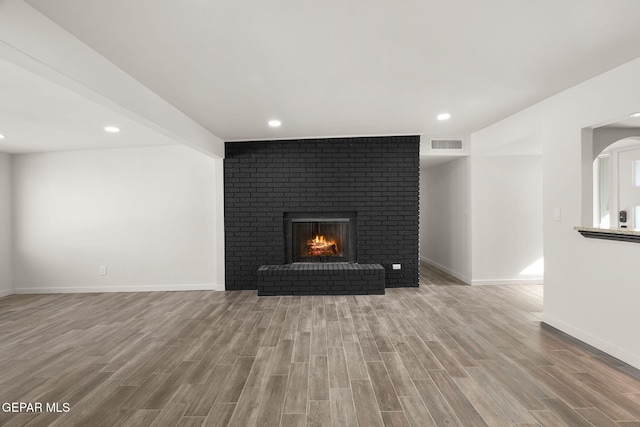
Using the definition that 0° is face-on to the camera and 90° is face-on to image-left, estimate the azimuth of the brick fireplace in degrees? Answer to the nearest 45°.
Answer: approximately 0°
